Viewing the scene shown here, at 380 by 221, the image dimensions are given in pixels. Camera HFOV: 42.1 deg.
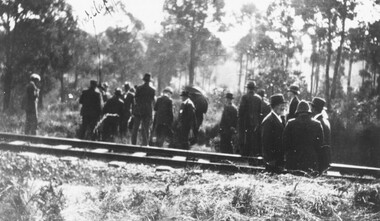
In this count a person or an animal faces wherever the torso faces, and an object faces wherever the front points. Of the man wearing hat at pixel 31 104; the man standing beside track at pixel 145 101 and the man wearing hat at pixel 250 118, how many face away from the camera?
2

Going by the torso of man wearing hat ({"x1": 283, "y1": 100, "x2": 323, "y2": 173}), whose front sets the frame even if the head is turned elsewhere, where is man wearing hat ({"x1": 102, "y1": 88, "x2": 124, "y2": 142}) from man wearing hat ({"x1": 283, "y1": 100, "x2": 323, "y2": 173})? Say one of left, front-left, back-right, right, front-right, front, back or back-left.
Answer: front-left

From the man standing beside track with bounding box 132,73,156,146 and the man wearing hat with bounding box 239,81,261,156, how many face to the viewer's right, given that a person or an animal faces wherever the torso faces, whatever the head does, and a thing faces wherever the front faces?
0

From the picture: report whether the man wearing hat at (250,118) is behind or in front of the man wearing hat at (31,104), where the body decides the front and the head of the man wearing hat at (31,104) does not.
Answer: in front

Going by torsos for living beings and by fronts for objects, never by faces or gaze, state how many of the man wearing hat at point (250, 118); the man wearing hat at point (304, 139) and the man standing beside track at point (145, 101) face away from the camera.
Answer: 3

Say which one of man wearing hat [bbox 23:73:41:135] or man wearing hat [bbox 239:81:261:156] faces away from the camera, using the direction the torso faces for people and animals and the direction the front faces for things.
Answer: man wearing hat [bbox 239:81:261:156]

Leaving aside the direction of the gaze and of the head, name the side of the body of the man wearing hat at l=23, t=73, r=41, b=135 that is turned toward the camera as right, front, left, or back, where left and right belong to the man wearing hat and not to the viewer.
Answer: right

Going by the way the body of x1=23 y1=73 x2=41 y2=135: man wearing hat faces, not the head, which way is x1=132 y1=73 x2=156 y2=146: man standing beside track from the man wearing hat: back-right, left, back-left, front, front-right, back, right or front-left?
front-right

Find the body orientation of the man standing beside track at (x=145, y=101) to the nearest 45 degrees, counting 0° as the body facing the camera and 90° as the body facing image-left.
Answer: approximately 180°

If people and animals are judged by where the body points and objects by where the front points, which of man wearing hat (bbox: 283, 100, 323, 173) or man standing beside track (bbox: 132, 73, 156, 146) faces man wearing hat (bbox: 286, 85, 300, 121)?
man wearing hat (bbox: 283, 100, 323, 173)

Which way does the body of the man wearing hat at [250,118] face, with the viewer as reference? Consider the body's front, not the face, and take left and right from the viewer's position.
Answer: facing away from the viewer

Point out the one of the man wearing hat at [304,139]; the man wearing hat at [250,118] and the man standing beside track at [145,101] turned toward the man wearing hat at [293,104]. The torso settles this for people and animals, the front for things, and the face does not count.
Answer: the man wearing hat at [304,139]

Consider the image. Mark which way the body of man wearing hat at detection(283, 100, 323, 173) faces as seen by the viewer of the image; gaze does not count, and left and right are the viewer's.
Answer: facing away from the viewer
